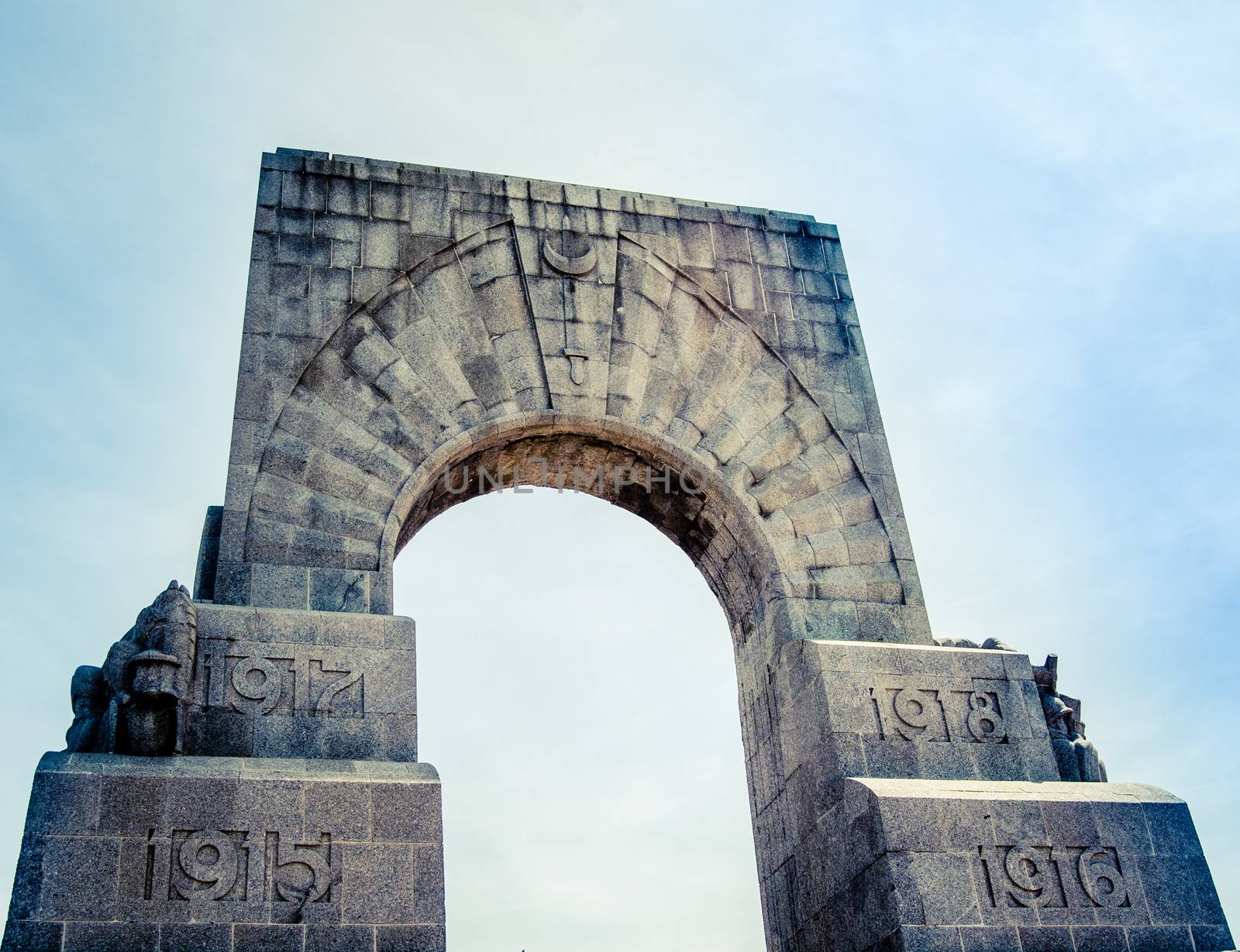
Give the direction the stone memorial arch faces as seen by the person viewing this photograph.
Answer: facing the viewer
